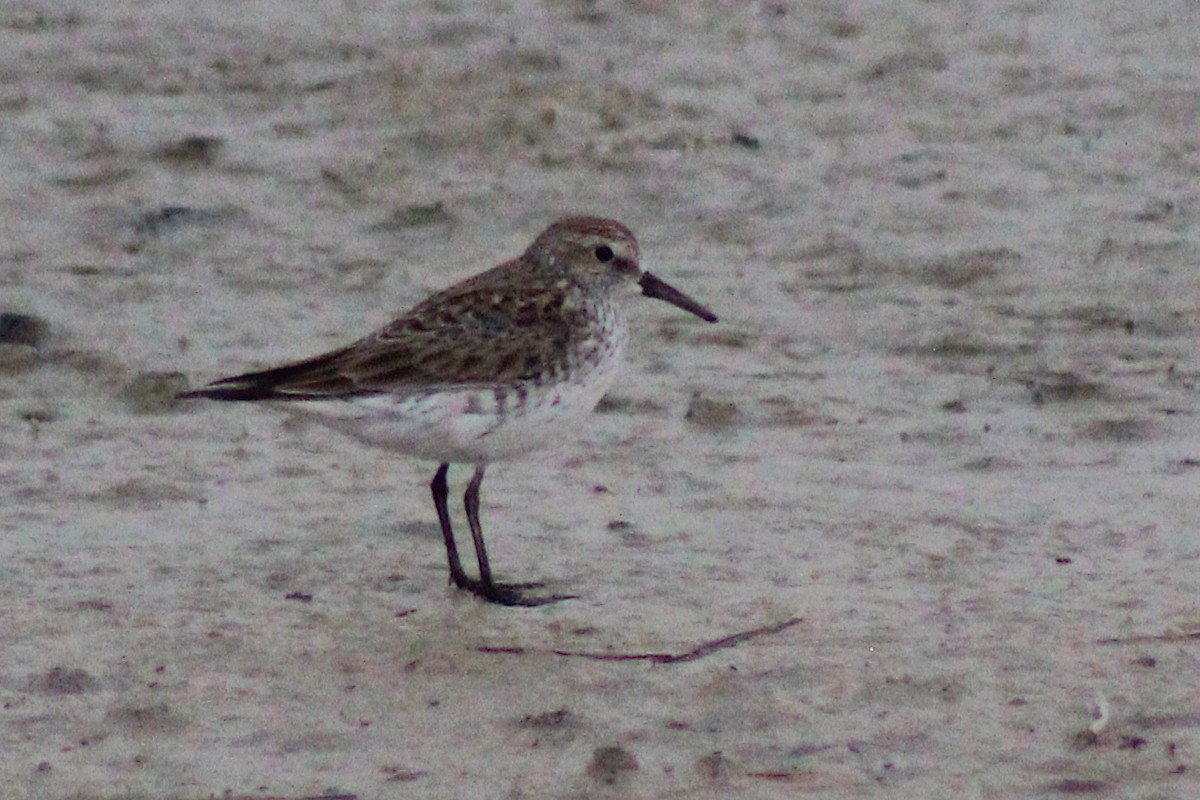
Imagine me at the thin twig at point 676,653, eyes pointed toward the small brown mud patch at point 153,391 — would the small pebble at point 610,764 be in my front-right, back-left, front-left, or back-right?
back-left

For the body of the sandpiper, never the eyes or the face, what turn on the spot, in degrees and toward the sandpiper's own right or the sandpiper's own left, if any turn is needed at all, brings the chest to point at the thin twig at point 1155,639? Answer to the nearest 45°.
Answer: approximately 45° to the sandpiper's own right

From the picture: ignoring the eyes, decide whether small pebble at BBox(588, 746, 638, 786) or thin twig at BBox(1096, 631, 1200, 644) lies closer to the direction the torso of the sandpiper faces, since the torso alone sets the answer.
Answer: the thin twig

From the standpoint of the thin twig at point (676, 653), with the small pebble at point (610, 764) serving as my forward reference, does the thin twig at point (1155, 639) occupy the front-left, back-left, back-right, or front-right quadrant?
back-left

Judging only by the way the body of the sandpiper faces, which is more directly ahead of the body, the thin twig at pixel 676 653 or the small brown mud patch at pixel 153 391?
the thin twig

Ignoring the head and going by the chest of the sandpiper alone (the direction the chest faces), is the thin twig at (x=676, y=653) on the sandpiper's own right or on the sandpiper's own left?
on the sandpiper's own right

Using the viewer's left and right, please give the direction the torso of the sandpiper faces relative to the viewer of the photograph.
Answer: facing to the right of the viewer

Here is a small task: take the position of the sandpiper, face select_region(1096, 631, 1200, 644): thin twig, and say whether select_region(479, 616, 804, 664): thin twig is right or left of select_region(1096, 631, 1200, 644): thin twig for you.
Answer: right

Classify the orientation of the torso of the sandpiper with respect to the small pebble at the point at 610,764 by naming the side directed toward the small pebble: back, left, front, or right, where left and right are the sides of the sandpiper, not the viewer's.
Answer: right

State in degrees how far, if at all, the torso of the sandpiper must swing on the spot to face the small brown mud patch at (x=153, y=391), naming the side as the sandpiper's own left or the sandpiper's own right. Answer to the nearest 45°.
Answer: approximately 135° to the sandpiper's own left
